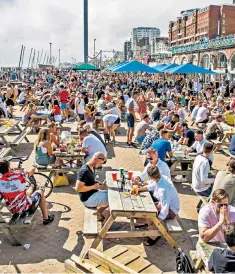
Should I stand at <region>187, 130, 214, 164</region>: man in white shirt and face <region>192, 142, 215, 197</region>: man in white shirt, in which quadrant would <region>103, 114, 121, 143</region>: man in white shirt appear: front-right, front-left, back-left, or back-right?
back-right

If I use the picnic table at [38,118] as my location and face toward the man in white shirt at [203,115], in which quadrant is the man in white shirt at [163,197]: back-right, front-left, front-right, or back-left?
front-right

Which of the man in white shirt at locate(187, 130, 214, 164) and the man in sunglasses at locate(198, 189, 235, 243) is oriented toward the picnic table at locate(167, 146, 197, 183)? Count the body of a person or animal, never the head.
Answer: the man in white shirt

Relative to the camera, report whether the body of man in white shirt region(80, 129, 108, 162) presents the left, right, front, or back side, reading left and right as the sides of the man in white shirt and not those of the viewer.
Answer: left

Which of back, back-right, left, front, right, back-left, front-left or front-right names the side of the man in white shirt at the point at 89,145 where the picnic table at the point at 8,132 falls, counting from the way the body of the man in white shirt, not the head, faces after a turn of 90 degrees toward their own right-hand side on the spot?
front-left

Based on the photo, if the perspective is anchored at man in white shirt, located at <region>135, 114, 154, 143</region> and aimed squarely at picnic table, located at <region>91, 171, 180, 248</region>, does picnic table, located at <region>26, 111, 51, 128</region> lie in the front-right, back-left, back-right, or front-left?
back-right

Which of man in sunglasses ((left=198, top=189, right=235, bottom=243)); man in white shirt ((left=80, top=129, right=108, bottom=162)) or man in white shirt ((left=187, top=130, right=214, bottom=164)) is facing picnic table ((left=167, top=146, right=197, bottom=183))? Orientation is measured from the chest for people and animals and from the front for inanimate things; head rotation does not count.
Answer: man in white shirt ((left=187, top=130, right=214, bottom=164))

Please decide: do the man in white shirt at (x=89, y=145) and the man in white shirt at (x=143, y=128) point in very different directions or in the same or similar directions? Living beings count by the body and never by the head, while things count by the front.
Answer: very different directions

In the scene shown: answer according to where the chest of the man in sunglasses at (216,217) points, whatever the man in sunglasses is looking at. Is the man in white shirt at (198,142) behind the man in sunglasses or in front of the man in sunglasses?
behind

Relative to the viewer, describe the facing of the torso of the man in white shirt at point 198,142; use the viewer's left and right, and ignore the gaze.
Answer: facing the viewer and to the left of the viewer

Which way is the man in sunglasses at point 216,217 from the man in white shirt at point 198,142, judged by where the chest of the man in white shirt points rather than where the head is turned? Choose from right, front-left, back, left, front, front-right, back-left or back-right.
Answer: front-left

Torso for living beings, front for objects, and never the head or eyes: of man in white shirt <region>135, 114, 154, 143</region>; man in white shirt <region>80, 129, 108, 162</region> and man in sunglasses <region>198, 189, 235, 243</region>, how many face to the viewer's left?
1
